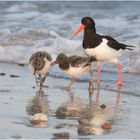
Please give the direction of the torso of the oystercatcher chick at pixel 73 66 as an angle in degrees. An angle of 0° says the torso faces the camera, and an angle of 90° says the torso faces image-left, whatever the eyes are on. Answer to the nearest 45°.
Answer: approximately 90°

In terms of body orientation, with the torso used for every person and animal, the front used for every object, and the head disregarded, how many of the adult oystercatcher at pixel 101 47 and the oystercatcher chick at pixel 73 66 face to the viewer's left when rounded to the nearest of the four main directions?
2

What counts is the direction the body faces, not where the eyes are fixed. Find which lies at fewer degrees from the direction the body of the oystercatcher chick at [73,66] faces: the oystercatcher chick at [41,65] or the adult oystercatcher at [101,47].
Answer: the oystercatcher chick

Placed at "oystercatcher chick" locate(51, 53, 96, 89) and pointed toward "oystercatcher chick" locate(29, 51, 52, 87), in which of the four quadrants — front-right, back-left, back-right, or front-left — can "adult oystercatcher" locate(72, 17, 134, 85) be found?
back-right

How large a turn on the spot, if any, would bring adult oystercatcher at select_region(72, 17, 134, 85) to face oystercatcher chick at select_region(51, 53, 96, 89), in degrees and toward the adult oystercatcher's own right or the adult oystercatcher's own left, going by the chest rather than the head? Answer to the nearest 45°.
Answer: approximately 45° to the adult oystercatcher's own left

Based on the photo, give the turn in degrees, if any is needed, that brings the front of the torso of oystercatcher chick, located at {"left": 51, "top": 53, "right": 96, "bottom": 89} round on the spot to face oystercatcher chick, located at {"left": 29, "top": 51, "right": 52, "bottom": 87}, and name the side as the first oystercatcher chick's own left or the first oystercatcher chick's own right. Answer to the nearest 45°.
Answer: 0° — it already faces it

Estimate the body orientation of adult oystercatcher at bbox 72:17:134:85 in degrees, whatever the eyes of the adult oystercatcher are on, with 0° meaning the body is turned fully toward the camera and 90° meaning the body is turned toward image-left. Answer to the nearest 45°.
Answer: approximately 90°
